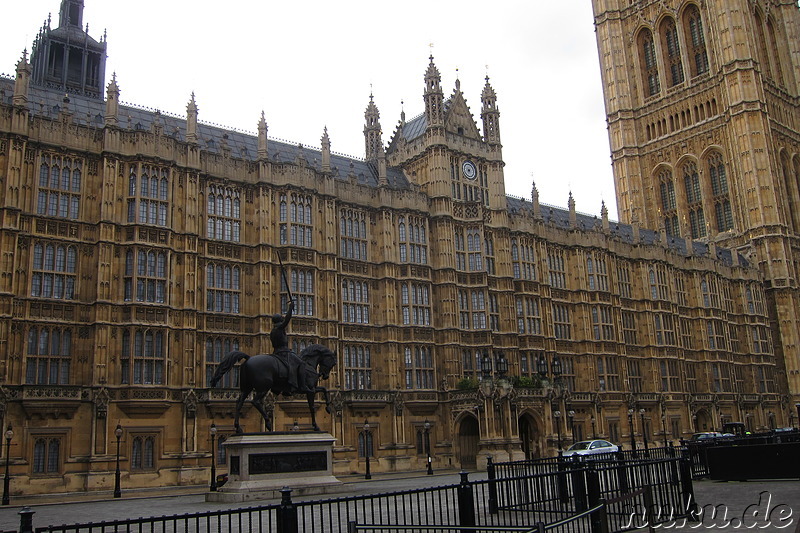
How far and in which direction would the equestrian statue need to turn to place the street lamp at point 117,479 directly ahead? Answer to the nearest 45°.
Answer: approximately 135° to its left

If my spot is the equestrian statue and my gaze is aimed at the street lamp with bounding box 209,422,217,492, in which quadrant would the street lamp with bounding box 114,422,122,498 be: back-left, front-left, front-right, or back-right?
front-left

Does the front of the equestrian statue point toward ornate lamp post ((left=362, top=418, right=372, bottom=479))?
no

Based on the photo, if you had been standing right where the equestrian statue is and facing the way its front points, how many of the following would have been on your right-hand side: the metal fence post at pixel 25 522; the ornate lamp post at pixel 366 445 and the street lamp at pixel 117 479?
1

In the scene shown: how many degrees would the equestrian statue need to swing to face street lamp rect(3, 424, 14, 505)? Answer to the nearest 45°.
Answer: approximately 135° to its left

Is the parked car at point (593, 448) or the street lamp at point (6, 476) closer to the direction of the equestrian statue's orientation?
the parked car

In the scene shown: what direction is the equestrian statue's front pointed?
to the viewer's right

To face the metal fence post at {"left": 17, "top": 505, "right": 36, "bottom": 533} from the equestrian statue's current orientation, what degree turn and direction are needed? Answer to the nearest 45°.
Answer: approximately 90° to its right

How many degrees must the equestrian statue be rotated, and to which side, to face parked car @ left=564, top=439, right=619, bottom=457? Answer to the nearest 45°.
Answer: approximately 45° to its left

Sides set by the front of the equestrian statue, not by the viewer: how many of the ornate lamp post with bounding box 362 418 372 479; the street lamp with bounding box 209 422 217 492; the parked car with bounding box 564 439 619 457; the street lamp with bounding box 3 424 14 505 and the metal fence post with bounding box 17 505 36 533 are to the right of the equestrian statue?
1

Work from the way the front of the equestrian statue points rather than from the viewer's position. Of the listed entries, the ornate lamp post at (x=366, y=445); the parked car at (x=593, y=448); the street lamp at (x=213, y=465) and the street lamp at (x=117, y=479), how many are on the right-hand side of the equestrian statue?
0

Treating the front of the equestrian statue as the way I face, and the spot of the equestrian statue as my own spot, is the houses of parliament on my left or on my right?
on my left
